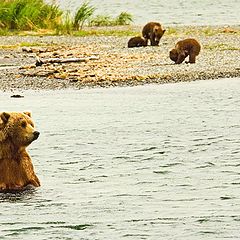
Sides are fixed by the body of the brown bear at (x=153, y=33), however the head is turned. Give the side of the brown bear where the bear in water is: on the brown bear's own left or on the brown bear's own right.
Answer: on the brown bear's own right

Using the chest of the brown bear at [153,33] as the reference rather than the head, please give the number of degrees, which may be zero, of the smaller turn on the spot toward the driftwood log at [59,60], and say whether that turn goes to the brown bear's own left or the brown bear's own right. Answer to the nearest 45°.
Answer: approximately 90° to the brown bear's own right

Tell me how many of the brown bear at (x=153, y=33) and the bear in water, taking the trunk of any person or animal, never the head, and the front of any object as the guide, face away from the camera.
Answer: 0

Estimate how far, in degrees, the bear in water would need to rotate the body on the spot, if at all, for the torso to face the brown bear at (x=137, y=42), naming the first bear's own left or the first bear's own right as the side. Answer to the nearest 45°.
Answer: approximately 135° to the first bear's own left

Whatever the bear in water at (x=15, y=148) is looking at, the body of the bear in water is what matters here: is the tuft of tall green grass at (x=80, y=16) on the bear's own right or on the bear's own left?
on the bear's own left

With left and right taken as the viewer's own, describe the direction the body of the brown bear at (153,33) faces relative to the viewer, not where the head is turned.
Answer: facing the viewer and to the right of the viewer

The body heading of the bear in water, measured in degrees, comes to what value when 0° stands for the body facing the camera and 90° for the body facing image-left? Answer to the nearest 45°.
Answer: approximately 315°
